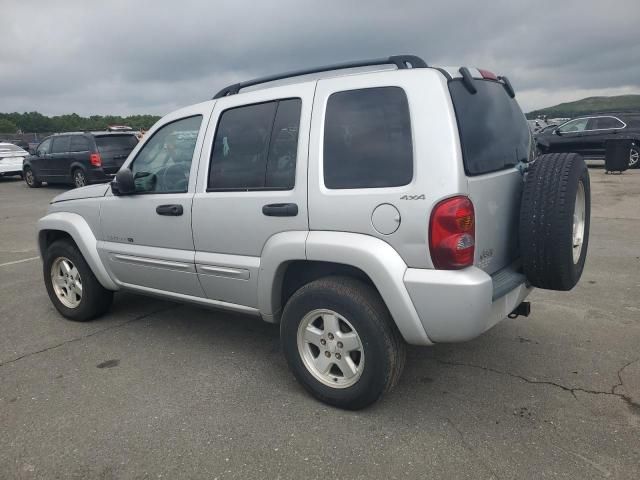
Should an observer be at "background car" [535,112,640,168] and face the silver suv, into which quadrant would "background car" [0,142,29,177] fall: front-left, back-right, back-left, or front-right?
front-right

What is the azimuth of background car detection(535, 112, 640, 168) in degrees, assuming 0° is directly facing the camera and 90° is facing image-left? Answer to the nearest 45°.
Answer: approximately 90°

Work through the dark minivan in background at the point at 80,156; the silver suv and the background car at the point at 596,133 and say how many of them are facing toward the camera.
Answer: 0

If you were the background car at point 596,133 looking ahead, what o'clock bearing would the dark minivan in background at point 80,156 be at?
The dark minivan in background is roughly at 11 o'clock from the background car.

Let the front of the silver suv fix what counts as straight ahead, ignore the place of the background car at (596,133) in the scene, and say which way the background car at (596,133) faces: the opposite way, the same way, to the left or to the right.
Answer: the same way

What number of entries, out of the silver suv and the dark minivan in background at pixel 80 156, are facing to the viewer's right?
0

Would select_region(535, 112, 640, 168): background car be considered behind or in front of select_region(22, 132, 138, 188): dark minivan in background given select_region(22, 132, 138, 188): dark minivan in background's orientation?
behind

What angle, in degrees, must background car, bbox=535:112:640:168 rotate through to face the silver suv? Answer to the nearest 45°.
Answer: approximately 90° to its left

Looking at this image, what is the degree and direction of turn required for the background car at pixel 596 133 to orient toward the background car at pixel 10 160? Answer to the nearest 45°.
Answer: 0° — it already faces it

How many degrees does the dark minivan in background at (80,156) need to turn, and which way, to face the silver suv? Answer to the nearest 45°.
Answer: approximately 135° to its left

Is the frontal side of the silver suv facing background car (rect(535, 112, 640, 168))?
no

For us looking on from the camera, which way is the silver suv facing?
facing away from the viewer and to the left of the viewer

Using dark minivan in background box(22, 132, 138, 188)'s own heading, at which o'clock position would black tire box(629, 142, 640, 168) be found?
The black tire is roughly at 5 o'clock from the dark minivan in background.

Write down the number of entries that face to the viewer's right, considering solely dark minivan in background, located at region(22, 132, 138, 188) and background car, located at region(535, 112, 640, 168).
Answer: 0

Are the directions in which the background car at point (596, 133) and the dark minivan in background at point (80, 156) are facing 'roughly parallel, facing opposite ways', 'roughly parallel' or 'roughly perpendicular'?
roughly parallel

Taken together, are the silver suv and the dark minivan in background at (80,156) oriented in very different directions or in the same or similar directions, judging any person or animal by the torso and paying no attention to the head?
same or similar directions
